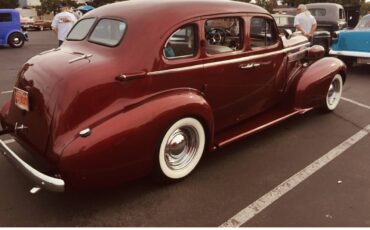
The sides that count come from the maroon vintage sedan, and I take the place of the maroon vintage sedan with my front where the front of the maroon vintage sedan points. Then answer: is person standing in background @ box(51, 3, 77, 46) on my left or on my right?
on my left

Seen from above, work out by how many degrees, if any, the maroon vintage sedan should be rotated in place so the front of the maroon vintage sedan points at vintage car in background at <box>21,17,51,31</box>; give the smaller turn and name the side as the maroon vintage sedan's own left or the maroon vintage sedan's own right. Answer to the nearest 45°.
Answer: approximately 45° to the maroon vintage sedan's own left

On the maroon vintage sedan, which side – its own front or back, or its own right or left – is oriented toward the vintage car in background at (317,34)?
front

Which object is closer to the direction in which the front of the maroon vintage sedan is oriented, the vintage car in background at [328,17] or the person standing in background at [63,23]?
the vintage car in background

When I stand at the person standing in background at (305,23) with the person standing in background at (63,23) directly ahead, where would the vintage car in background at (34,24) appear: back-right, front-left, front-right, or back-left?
front-right

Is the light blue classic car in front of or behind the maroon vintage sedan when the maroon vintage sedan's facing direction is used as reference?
in front

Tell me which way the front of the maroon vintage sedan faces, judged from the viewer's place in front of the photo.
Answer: facing away from the viewer and to the right of the viewer

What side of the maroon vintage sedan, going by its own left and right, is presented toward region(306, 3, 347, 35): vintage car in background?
front

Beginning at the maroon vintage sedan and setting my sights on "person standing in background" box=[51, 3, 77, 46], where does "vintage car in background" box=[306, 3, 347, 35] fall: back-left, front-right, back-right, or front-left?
front-right

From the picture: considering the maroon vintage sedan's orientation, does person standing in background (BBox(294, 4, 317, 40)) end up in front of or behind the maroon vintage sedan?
in front
